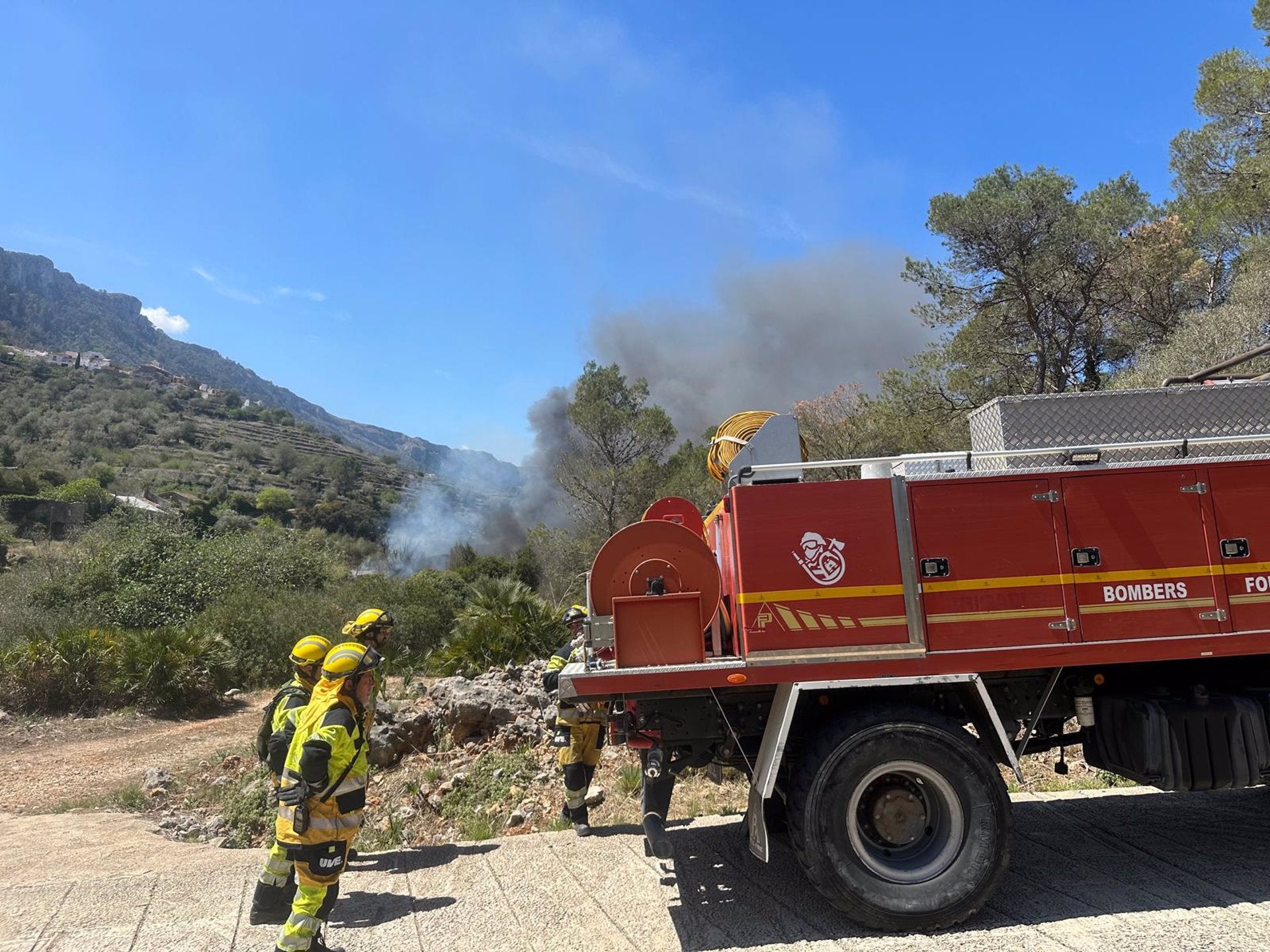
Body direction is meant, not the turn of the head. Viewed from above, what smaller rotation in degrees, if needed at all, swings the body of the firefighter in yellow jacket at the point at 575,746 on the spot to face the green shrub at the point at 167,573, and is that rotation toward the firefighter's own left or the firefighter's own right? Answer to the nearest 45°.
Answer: approximately 180°

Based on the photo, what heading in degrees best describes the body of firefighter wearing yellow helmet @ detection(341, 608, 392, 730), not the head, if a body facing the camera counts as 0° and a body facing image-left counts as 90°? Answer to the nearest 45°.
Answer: approximately 270°

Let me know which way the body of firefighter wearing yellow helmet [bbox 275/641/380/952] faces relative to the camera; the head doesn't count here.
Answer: to the viewer's right

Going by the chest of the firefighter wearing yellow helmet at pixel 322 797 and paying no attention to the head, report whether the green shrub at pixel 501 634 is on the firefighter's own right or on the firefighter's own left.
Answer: on the firefighter's own left

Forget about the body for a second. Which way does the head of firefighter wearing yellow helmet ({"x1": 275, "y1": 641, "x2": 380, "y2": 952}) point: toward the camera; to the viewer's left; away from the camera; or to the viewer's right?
to the viewer's right

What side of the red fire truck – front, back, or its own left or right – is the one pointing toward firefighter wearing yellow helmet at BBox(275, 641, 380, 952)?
back

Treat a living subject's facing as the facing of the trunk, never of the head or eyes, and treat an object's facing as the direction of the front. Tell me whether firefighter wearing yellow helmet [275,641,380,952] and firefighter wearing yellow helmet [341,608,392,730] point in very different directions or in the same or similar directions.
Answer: same or similar directions

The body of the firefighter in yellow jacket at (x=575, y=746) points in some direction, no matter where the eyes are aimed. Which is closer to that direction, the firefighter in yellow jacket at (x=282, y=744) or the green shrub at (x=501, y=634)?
the firefighter in yellow jacket

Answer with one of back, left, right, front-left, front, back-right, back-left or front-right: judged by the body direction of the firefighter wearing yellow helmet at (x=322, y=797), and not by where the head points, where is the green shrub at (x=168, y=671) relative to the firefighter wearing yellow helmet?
left

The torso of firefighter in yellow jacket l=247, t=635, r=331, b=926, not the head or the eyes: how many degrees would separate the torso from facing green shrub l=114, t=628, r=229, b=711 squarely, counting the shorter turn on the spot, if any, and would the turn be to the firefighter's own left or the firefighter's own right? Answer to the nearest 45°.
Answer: approximately 90° to the firefighter's own left

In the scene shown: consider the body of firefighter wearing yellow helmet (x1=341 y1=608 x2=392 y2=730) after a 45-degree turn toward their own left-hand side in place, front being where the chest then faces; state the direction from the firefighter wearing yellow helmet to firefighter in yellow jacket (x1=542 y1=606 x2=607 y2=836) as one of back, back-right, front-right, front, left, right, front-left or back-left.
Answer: front

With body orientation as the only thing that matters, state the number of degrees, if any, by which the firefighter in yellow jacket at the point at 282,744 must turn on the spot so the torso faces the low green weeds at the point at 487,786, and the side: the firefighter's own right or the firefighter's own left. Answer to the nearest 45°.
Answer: approximately 45° to the firefighter's own left

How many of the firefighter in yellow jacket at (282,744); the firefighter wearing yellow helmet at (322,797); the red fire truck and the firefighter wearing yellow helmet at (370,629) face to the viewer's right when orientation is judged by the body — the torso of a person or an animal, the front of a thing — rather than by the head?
4

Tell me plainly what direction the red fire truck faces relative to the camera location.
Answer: facing to the right of the viewer

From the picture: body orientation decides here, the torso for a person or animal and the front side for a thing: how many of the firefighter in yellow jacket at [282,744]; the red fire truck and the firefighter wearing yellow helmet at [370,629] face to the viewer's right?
3
